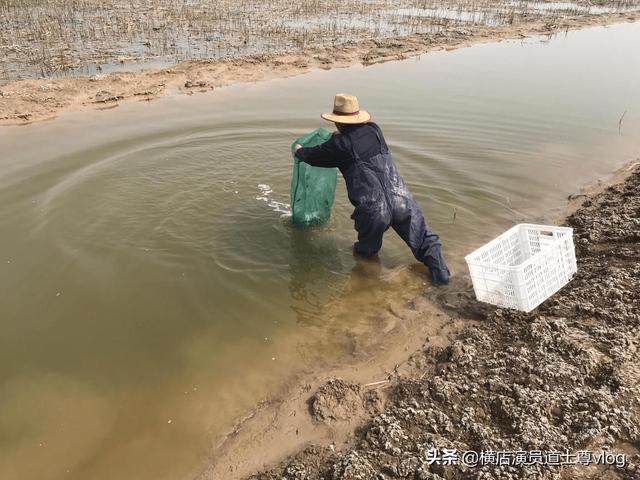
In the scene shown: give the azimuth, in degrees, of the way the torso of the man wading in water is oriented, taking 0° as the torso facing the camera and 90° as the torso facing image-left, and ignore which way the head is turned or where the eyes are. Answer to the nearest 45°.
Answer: approximately 135°

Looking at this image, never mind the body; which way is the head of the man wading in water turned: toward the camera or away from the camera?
away from the camera

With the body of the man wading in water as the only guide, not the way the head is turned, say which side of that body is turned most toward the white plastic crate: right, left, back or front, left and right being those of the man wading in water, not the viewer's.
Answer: back
